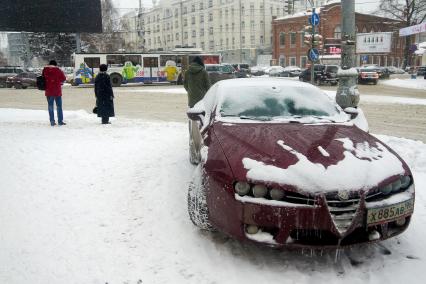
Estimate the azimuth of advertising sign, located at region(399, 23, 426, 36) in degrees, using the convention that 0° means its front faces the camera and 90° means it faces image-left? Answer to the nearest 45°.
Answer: approximately 45°

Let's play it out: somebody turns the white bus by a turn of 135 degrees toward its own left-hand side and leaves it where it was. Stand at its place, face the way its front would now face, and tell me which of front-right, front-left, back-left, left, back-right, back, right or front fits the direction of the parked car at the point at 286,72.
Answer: left

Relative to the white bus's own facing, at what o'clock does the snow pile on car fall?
The snow pile on car is roughly at 3 o'clock from the white bus.

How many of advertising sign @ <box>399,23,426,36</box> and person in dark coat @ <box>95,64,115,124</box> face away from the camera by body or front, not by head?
1

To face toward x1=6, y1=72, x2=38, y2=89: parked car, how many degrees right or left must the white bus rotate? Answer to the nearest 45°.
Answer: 0° — it already faces it

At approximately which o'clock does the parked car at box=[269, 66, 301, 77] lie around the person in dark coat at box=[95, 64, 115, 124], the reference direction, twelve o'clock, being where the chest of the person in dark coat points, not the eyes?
The parked car is roughly at 1 o'clock from the person in dark coat.

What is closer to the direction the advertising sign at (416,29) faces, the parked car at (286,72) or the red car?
the red car

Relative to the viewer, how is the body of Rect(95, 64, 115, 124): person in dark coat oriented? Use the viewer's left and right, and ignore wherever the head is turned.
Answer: facing away from the viewer

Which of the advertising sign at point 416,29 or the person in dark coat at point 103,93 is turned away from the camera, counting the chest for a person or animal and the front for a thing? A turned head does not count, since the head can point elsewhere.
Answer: the person in dark coat

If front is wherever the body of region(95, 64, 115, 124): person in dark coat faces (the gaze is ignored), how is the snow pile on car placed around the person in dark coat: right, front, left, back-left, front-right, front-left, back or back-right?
back

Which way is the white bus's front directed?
to the viewer's left
